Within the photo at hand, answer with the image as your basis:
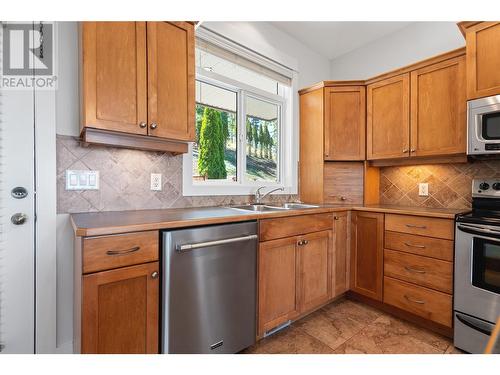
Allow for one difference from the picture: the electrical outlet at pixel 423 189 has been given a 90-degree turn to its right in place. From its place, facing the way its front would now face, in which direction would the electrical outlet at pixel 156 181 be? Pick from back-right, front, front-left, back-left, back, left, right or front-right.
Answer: front-left

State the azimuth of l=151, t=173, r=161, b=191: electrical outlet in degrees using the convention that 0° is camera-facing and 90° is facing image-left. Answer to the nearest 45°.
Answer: approximately 0°

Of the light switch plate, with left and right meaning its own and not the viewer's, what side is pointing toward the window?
left

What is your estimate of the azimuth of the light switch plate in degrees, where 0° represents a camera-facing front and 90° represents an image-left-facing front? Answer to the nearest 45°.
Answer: approximately 0°

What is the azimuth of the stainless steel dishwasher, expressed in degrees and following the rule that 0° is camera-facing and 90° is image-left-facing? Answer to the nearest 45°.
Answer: approximately 315°

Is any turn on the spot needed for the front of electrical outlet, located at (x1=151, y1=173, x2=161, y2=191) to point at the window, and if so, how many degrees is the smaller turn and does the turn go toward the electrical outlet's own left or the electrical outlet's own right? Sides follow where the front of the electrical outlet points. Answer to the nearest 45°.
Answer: approximately 135° to the electrical outlet's own left

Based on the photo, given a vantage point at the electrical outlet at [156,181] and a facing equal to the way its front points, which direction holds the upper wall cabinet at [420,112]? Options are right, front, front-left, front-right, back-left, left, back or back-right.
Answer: left

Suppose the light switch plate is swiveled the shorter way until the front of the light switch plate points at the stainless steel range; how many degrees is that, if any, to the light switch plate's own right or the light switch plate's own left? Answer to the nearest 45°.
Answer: approximately 45° to the light switch plate's own left

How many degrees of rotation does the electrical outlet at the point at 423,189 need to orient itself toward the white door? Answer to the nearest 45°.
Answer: approximately 45° to its right

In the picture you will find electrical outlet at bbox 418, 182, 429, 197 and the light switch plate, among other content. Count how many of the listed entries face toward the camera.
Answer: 2
